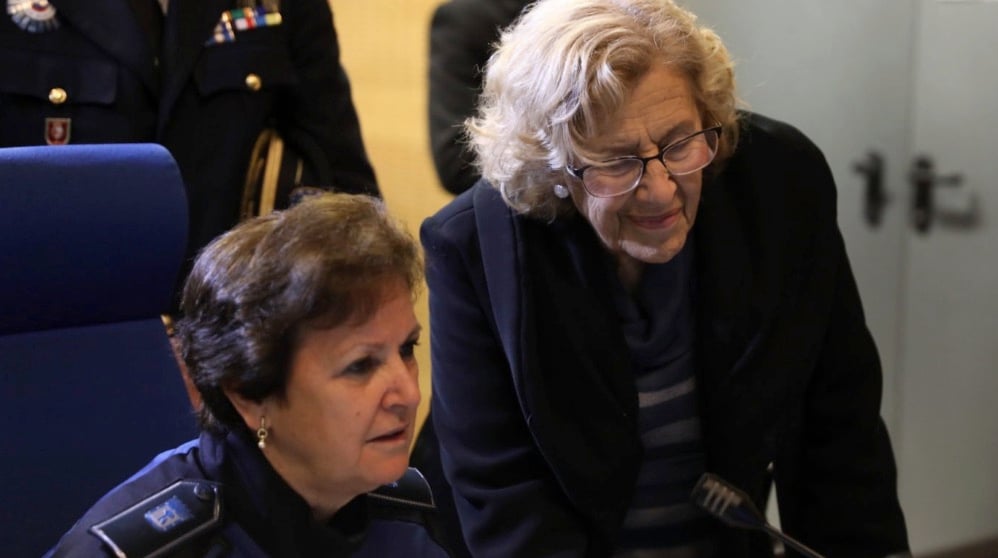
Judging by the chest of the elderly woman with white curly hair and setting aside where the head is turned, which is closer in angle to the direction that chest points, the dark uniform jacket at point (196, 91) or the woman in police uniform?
the woman in police uniform

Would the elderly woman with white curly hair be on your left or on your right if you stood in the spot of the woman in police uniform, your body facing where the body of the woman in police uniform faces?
on your left

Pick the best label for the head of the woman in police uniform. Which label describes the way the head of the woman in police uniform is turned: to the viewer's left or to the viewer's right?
to the viewer's right

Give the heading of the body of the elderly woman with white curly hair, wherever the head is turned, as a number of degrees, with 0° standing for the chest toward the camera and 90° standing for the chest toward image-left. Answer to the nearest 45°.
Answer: approximately 0°

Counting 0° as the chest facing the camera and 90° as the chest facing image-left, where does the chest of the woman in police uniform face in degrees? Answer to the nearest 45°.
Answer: approximately 315°

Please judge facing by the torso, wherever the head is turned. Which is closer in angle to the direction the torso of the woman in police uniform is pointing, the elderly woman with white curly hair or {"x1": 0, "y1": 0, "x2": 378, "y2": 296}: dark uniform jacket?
the elderly woman with white curly hair

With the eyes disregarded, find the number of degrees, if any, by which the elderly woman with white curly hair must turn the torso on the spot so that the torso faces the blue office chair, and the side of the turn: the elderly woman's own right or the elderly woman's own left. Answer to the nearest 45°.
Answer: approximately 90° to the elderly woman's own right

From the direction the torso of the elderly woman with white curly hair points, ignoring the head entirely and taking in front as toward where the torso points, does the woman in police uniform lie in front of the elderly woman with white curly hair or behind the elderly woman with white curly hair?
in front

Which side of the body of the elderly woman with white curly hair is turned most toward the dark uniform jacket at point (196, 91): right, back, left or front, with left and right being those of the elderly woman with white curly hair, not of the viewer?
right

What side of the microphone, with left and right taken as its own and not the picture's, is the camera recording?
left

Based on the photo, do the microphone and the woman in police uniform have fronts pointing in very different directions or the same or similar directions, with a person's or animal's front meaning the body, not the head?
very different directions

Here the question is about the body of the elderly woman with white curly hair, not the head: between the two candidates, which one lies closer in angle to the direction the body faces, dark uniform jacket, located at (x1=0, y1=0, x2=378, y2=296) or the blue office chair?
the blue office chair
